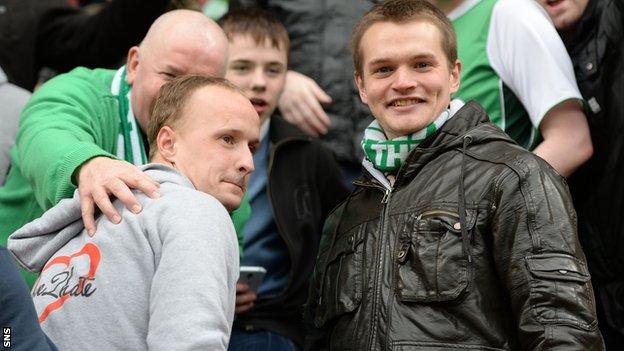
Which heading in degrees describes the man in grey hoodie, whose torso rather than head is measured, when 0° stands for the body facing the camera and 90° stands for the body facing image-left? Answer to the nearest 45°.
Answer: approximately 225°

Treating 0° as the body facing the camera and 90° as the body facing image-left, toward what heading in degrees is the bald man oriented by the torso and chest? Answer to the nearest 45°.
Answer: approximately 315°

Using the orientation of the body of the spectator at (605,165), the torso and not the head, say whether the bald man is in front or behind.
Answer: in front

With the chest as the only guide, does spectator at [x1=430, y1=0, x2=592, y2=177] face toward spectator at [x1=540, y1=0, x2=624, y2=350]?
no

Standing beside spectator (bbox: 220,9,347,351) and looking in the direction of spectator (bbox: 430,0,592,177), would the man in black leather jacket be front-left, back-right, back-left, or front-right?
front-right

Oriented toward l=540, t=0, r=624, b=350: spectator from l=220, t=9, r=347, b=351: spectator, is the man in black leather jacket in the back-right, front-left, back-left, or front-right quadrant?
front-right

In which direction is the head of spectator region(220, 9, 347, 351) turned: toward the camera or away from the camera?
toward the camera

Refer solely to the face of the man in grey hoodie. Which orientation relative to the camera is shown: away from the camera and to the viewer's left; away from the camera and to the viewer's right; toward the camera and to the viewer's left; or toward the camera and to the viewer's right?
toward the camera and to the viewer's right

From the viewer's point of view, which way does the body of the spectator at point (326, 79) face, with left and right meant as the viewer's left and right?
facing the viewer

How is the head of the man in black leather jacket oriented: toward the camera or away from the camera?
toward the camera

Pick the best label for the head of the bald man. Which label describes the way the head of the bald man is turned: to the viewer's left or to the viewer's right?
to the viewer's right

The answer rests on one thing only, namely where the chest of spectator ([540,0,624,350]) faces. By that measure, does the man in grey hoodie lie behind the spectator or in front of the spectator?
in front
